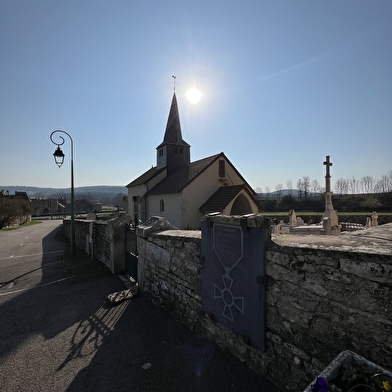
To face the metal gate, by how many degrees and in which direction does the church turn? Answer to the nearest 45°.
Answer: approximately 45° to its right

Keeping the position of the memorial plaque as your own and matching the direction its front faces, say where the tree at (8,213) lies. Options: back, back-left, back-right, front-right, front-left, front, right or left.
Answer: right

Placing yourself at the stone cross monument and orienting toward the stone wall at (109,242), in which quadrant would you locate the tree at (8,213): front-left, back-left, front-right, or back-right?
front-right

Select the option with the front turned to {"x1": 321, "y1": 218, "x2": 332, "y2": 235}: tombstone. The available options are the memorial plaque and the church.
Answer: the church

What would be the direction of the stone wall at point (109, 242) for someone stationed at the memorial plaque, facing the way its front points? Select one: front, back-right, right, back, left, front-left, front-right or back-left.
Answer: right

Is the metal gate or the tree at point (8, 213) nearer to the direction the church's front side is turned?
the metal gate

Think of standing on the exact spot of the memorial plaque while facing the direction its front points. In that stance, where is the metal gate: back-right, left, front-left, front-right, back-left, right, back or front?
right

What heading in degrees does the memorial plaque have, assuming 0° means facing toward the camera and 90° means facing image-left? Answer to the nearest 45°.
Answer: approximately 45°

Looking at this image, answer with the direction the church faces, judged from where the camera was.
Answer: facing the viewer and to the right of the viewer

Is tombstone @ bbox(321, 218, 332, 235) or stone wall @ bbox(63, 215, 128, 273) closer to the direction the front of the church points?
the tombstone

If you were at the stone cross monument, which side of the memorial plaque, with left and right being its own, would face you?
back

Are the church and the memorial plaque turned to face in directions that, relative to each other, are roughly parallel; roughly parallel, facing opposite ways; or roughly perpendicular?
roughly perpendicular

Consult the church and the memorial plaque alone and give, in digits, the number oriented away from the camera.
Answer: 0

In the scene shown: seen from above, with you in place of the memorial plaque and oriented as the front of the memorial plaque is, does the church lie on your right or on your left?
on your right
